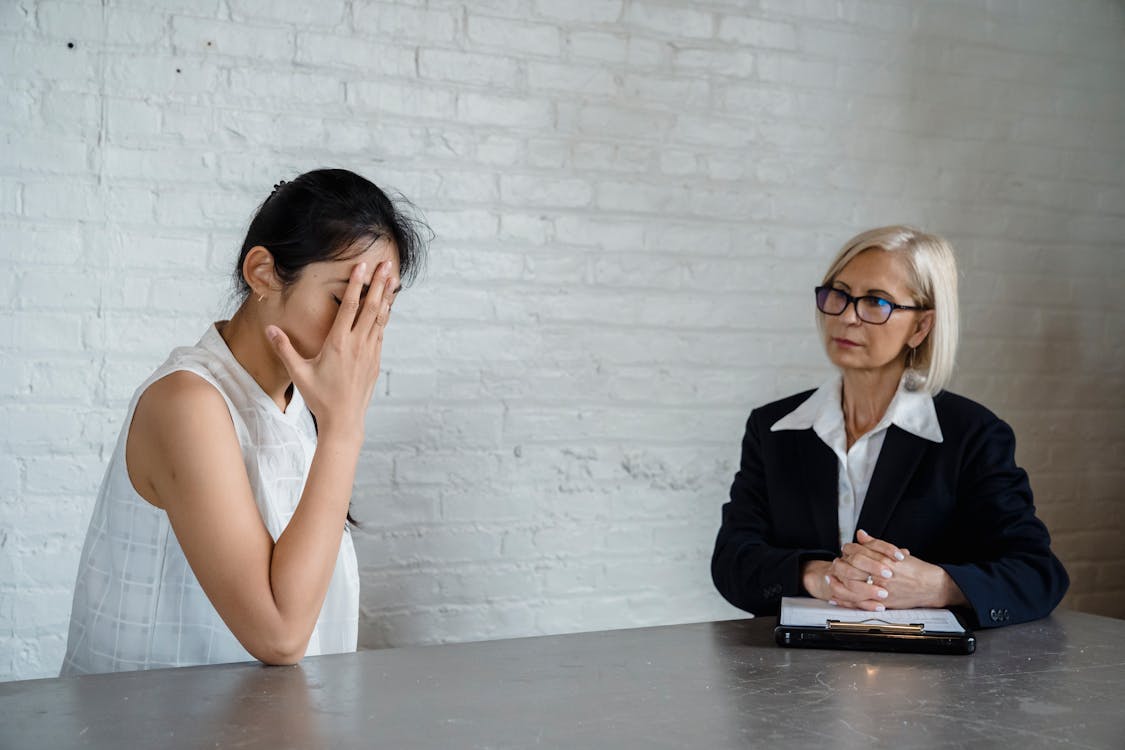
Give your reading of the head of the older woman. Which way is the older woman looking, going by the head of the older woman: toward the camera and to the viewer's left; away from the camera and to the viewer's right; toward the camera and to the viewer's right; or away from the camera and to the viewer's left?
toward the camera and to the viewer's left

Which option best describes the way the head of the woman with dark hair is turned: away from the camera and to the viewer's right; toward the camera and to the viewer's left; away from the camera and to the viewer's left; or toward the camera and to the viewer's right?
toward the camera and to the viewer's right

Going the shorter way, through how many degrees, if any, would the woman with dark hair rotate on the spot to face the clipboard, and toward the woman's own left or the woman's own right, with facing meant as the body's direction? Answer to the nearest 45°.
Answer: approximately 45° to the woman's own left

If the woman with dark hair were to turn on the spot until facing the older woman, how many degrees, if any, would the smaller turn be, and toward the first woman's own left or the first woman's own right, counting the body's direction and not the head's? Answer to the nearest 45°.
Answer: approximately 45° to the first woman's own left

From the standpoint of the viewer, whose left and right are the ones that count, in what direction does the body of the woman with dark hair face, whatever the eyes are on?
facing the viewer and to the right of the viewer
